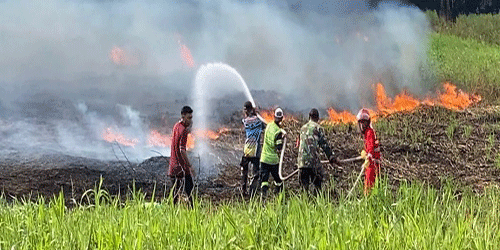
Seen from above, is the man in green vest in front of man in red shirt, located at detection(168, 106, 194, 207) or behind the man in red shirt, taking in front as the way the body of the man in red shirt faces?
in front

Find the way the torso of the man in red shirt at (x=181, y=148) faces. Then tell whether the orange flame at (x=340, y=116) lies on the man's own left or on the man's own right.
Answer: on the man's own left

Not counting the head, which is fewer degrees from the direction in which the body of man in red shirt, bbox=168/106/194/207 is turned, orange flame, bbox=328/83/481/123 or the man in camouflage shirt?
the man in camouflage shirt

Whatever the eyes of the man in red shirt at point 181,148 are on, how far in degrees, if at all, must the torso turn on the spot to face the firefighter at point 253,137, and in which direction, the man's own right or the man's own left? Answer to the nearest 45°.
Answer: approximately 45° to the man's own left

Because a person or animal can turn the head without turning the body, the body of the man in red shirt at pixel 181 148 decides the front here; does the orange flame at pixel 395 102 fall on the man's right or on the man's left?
on the man's left

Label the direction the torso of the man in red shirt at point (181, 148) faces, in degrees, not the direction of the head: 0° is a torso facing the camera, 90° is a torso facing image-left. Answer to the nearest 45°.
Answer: approximately 270°

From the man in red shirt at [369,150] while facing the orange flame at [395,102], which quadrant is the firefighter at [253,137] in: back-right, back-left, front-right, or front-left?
back-left

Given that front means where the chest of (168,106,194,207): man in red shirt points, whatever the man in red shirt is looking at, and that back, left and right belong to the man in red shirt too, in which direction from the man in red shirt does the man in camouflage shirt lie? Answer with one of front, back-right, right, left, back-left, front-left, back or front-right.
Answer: front
